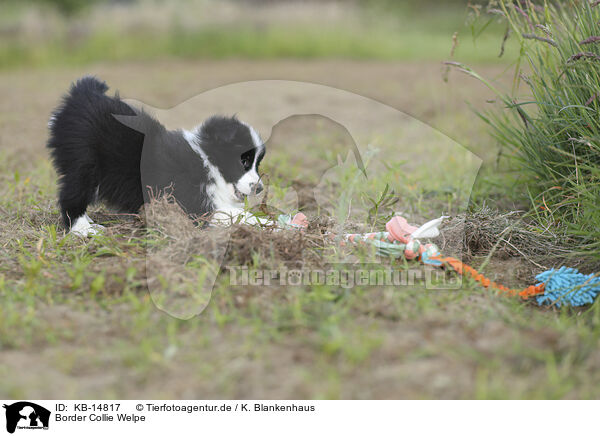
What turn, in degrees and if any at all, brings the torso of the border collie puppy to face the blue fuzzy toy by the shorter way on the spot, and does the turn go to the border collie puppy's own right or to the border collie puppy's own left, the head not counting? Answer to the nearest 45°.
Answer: approximately 45° to the border collie puppy's own right

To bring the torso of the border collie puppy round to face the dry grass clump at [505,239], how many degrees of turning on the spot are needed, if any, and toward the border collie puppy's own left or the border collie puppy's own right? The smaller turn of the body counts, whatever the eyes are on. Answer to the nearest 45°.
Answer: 0° — it already faces it

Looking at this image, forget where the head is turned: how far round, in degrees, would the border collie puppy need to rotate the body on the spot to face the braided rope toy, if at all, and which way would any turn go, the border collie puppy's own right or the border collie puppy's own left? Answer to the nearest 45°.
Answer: approximately 45° to the border collie puppy's own right

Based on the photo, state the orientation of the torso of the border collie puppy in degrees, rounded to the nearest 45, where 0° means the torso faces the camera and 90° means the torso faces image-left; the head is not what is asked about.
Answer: approximately 270°
